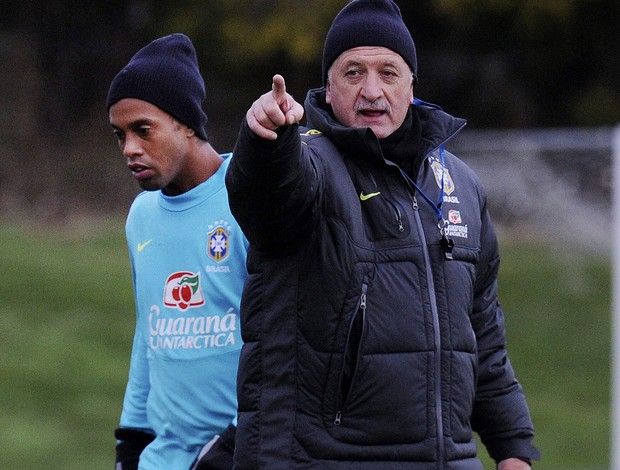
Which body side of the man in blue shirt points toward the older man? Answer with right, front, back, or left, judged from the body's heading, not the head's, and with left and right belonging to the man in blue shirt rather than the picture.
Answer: left

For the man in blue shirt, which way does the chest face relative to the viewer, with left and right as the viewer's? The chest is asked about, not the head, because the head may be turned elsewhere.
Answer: facing the viewer and to the left of the viewer

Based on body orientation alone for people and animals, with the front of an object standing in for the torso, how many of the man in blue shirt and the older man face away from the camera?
0

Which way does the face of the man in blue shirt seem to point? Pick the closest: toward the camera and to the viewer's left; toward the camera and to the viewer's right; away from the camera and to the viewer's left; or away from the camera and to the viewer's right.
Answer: toward the camera and to the viewer's left

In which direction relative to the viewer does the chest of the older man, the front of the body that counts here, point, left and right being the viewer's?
facing the viewer and to the right of the viewer

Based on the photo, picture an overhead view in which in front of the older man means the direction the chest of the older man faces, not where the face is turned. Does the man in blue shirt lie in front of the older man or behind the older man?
behind
